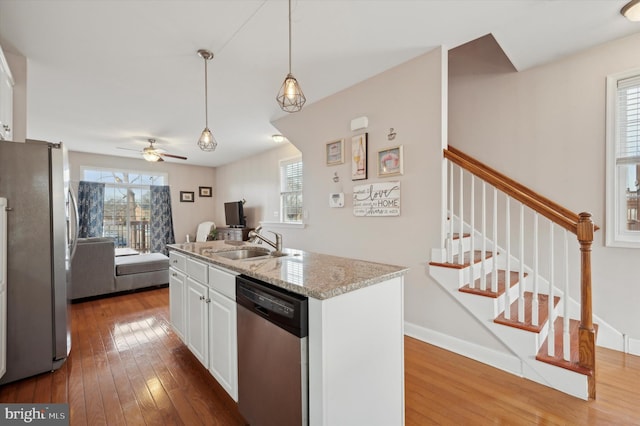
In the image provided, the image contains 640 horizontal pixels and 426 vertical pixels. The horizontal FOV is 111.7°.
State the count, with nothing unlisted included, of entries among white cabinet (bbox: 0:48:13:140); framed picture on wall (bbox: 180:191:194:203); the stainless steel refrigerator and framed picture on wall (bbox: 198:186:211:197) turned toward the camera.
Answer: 2

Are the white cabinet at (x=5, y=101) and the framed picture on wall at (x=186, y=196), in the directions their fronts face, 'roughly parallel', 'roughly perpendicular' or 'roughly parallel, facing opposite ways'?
roughly perpendicular

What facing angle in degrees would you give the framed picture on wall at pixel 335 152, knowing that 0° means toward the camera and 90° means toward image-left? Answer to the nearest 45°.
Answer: approximately 45°

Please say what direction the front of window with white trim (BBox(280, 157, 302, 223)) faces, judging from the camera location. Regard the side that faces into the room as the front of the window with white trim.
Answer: facing the viewer and to the left of the viewer

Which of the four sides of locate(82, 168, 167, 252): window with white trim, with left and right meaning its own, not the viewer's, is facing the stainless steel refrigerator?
front

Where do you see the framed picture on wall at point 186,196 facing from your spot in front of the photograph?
facing the viewer

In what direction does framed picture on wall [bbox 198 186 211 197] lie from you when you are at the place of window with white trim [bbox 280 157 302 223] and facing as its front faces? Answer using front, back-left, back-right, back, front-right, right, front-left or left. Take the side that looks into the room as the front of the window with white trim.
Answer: right

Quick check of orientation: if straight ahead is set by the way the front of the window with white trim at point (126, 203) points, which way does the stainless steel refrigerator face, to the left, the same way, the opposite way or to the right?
to the left

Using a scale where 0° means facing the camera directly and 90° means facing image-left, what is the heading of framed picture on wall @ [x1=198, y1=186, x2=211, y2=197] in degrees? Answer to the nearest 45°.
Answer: approximately 0°

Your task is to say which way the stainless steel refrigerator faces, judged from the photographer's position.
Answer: facing to the right of the viewer

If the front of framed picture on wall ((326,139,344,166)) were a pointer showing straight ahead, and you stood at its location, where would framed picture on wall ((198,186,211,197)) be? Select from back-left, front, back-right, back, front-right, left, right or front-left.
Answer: right

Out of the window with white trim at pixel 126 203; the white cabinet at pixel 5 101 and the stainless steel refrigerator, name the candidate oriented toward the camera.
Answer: the window with white trim

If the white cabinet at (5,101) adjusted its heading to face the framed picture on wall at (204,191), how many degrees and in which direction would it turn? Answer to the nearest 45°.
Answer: approximately 45° to its left

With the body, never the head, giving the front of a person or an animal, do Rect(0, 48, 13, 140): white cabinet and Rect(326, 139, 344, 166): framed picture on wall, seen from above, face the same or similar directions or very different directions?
very different directions

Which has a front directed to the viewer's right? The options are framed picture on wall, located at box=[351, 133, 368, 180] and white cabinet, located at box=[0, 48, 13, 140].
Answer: the white cabinet

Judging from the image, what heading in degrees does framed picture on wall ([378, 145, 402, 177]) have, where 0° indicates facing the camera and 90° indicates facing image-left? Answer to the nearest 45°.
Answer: approximately 45°
